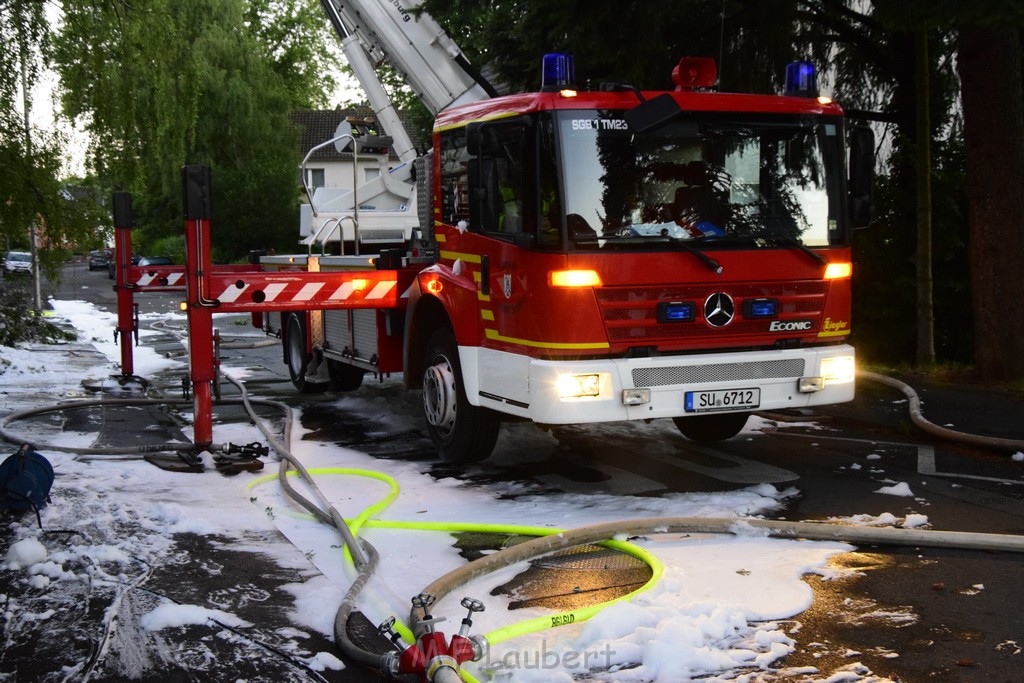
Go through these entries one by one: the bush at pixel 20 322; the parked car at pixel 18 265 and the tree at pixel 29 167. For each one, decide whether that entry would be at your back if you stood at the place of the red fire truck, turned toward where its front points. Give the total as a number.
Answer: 3

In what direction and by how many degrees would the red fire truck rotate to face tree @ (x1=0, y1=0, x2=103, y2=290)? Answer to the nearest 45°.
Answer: approximately 180°

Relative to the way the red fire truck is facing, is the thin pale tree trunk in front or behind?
behind

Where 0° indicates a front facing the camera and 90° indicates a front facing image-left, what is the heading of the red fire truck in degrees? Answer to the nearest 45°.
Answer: approximately 315°

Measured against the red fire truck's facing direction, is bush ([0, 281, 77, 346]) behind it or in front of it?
behind

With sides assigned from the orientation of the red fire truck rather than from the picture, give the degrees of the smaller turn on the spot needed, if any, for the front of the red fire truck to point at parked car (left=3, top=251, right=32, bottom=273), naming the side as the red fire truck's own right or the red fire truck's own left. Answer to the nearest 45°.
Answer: approximately 180°
